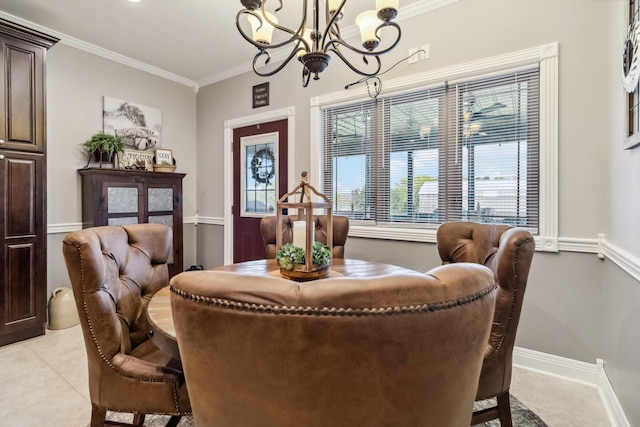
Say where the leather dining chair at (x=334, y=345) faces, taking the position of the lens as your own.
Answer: facing away from the viewer

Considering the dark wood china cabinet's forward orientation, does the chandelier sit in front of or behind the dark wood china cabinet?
in front

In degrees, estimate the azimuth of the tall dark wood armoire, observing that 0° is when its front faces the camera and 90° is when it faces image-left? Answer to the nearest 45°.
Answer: approximately 315°

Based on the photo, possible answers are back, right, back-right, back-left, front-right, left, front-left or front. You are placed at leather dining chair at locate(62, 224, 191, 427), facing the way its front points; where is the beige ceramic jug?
back-left

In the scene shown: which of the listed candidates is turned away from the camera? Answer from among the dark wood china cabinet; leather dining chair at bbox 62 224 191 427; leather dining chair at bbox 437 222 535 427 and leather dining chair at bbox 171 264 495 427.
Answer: leather dining chair at bbox 171 264 495 427

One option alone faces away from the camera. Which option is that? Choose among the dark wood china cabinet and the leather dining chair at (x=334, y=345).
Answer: the leather dining chair

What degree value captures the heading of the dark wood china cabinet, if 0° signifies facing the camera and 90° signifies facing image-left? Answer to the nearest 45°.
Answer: approximately 315°

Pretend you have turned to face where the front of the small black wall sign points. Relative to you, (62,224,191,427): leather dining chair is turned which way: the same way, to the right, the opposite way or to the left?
to the left

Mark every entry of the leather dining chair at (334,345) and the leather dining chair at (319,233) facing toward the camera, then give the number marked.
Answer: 1

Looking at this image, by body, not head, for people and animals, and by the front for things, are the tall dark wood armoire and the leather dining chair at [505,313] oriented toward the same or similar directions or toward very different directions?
very different directions

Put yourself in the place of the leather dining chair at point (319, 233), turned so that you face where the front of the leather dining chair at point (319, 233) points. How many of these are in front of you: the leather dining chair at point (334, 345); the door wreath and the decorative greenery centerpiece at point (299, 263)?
2

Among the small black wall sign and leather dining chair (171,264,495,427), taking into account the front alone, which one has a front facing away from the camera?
the leather dining chair

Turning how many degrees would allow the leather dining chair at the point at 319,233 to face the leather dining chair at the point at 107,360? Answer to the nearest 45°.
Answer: approximately 45° to its right
